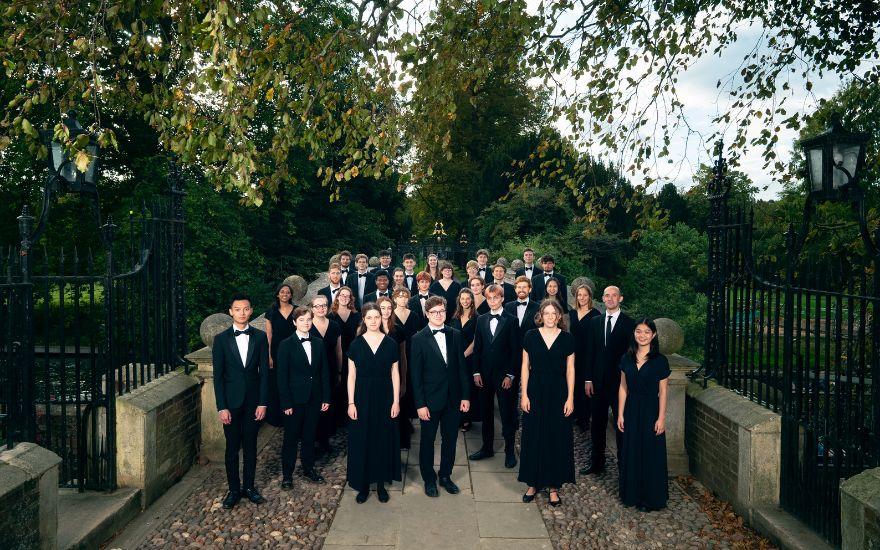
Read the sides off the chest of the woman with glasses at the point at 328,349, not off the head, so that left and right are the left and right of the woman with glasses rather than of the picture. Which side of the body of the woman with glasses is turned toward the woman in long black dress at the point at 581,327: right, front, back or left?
left

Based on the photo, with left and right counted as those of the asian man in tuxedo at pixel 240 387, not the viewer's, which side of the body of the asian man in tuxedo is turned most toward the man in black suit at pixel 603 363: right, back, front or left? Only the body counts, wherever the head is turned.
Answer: left

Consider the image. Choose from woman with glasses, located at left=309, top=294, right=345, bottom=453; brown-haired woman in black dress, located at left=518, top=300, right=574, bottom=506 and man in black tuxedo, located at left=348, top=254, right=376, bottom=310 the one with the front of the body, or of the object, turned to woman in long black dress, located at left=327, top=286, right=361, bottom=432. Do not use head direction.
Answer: the man in black tuxedo

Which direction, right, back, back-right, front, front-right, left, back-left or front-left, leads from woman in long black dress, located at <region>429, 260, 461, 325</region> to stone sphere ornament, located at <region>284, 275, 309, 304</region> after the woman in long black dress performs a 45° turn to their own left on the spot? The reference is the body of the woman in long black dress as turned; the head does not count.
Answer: back-right

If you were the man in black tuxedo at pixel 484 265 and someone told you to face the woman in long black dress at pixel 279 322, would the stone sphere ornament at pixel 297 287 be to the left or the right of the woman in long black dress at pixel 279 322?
right

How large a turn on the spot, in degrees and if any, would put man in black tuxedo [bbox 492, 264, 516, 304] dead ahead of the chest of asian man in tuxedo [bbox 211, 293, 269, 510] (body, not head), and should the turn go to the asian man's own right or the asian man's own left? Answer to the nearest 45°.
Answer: approximately 135° to the asian man's own left

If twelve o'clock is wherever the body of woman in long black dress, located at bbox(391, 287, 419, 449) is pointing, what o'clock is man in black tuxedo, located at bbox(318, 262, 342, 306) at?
The man in black tuxedo is roughly at 5 o'clock from the woman in long black dress.
